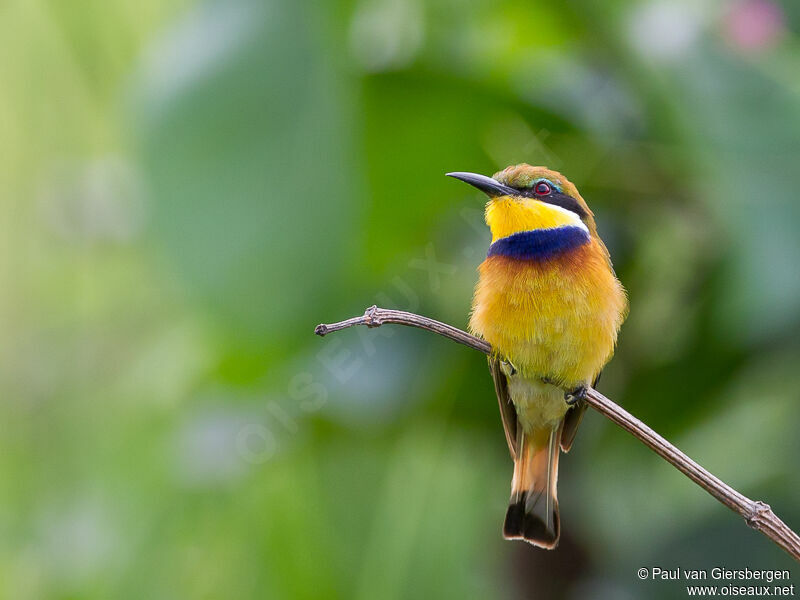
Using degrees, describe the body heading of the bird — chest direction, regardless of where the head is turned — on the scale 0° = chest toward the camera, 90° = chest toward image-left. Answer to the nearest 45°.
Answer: approximately 0°
